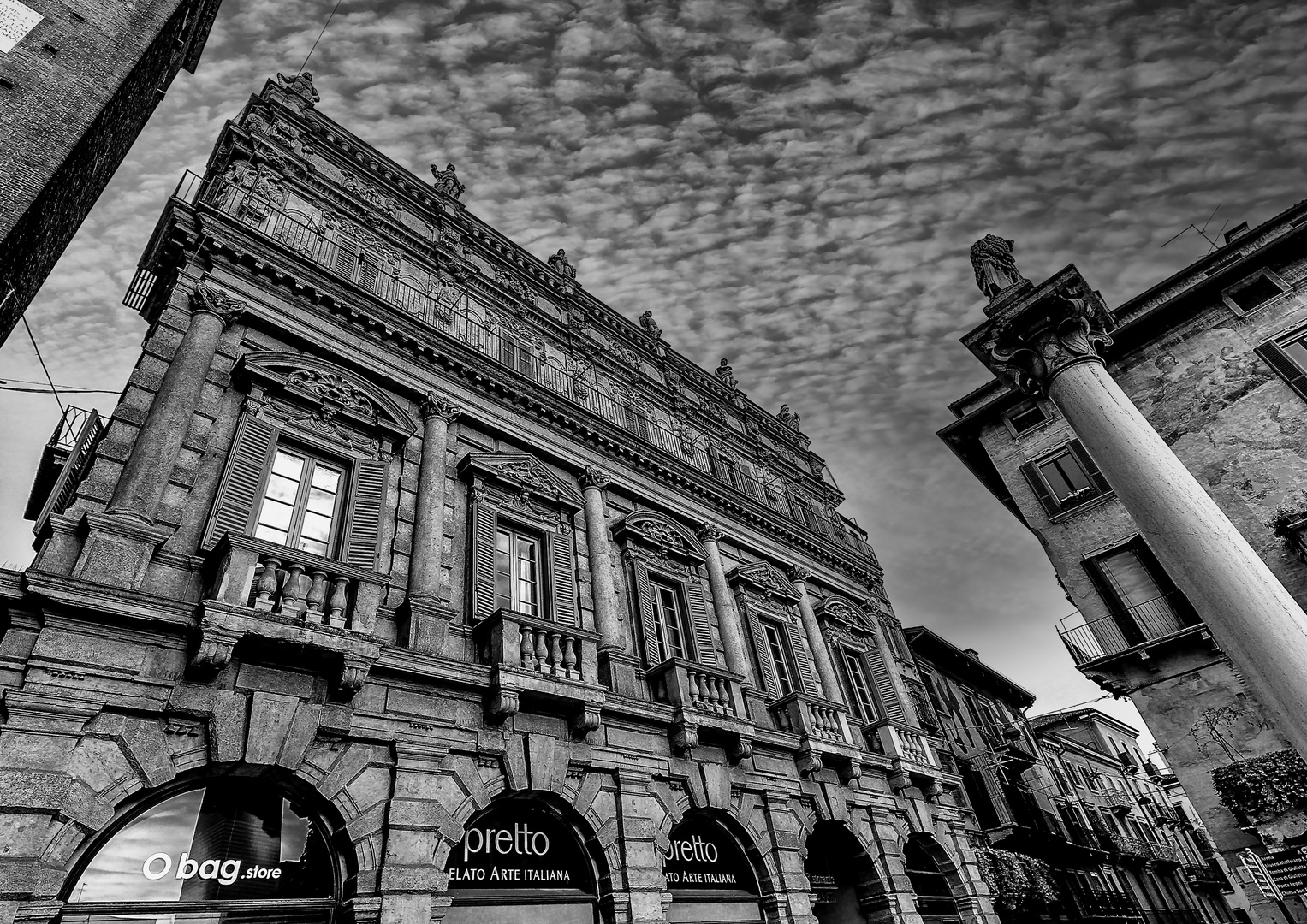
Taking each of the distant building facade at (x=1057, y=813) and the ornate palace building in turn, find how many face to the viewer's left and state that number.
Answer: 0

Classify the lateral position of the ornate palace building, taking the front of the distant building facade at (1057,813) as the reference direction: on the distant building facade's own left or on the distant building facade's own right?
on the distant building facade's own right

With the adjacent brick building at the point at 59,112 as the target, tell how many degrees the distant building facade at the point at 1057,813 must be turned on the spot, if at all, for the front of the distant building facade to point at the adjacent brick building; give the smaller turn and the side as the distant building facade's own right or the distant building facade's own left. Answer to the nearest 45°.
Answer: approximately 45° to the distant building facade's own right

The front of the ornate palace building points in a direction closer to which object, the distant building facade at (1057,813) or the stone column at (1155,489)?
the stone column

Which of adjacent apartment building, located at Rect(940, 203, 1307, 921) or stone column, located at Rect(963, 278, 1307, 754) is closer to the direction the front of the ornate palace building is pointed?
the stone column

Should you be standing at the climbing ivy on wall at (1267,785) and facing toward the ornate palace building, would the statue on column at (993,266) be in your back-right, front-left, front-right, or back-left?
front-left

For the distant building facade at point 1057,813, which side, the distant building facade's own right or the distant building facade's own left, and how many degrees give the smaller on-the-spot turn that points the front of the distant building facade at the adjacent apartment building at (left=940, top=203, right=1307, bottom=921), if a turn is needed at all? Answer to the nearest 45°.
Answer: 0° — it already faces it

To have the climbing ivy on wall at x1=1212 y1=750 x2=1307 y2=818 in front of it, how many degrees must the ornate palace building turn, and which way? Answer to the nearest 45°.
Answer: approximately 45° to its left

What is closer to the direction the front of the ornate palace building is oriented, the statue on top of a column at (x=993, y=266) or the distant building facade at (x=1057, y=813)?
the statue on top of a column

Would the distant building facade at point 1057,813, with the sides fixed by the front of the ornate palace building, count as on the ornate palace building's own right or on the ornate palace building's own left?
on the ornate palace building's own left

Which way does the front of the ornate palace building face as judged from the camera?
facing the viewer and to the right of the viewer
